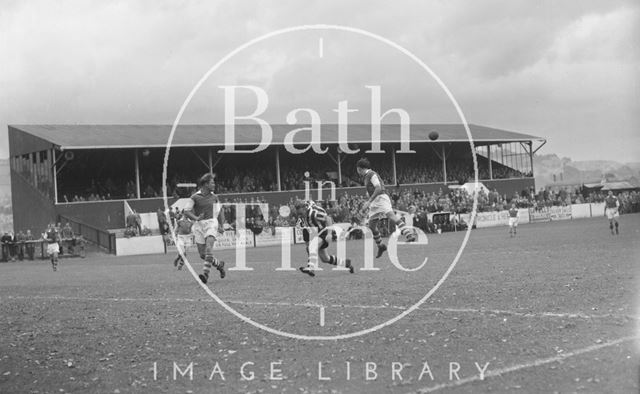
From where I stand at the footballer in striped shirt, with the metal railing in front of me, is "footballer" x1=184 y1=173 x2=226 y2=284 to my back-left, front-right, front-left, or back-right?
front-left

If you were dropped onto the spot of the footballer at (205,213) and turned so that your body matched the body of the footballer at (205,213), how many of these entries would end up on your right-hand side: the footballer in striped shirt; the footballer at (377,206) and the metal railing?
1

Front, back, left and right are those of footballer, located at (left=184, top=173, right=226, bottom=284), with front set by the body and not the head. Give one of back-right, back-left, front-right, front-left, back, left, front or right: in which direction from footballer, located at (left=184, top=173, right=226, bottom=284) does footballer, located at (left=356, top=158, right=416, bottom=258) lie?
back-left

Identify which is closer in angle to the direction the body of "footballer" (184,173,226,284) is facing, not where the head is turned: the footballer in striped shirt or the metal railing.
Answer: the footballer in striped shirt

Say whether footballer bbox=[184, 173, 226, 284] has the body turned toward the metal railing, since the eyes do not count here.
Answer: no

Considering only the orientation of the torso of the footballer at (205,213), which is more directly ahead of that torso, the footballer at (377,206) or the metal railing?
the footballer
